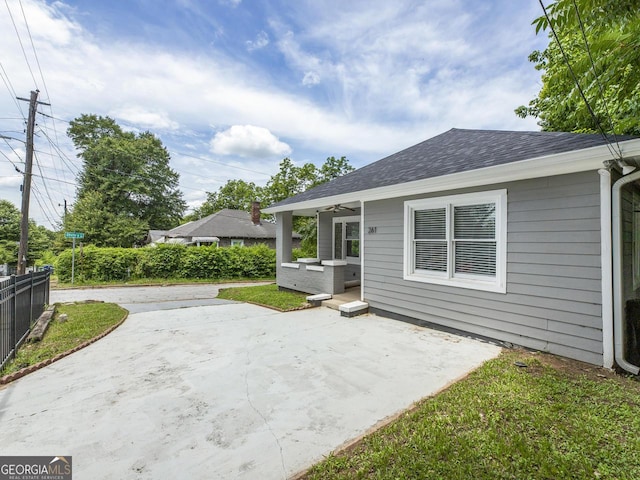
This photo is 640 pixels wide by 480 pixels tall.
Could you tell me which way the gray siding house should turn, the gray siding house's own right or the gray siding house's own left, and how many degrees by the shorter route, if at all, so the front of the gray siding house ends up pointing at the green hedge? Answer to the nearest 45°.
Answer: approximately 45° to the gray siding house's own right

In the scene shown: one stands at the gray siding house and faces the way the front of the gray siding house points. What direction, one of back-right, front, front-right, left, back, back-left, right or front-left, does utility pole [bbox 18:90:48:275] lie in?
front-right

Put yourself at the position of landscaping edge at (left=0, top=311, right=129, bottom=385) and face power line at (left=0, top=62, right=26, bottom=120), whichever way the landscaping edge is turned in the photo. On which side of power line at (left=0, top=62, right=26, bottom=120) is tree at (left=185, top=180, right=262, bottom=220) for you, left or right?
right

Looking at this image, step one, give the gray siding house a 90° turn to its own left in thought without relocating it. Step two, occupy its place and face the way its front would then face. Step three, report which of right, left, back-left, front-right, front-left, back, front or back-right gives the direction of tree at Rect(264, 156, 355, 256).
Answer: back

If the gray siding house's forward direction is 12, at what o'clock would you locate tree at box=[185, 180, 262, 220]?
The tree is roughly at 3 o'clock from the gray siding house.

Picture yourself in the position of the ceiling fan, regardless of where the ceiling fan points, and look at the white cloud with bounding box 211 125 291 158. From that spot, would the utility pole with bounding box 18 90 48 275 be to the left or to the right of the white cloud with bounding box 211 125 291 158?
left

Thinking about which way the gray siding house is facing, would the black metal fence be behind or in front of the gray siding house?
in front

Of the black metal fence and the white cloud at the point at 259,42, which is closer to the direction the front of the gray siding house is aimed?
the black metal fence

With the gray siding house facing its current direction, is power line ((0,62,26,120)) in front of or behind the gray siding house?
in front

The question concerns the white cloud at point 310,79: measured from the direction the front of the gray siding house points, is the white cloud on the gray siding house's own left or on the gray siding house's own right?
on the gray siding house's own right

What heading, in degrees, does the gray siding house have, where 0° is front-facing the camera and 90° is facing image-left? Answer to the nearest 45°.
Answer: approximately 45°

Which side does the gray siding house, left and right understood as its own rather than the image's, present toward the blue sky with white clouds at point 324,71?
right

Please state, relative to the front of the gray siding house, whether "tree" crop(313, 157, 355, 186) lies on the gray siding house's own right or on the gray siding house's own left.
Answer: on the gray siding house's own right
